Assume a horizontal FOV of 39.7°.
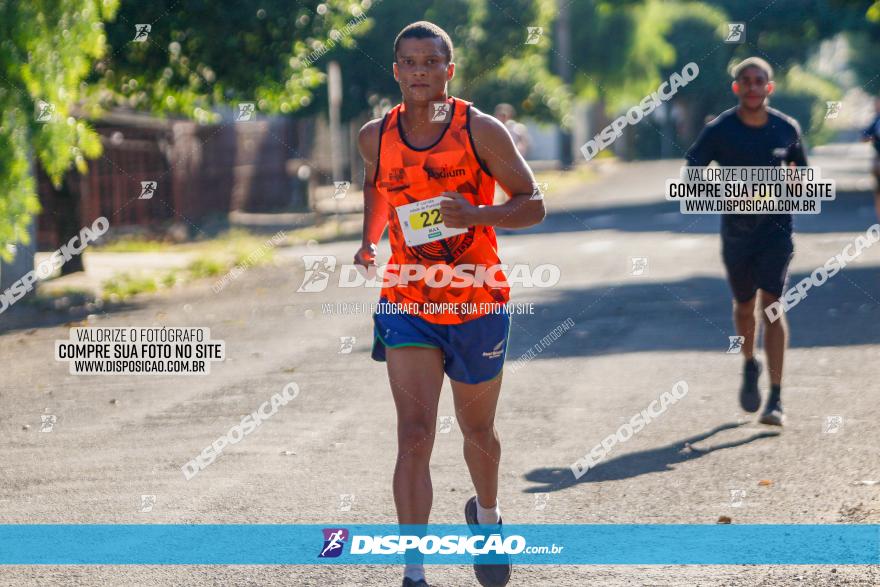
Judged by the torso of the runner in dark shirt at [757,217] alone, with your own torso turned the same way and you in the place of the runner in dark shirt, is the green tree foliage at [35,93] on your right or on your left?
on your right

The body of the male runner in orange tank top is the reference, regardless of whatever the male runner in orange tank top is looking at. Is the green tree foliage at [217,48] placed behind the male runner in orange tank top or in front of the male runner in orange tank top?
behind

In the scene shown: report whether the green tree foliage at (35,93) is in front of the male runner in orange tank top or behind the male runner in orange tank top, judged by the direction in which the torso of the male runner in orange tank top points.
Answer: behind

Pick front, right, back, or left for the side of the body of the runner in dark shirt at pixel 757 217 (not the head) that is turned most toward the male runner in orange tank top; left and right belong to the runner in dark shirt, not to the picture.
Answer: front

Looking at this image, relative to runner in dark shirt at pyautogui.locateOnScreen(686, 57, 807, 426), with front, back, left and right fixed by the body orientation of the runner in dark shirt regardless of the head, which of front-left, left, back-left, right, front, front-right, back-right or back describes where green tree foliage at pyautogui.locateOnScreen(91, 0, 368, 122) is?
back-right

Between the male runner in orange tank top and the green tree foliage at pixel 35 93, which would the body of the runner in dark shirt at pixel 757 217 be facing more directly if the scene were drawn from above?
the male runner in orange tank top

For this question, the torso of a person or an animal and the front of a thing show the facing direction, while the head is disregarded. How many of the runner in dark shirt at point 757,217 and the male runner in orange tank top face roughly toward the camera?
2

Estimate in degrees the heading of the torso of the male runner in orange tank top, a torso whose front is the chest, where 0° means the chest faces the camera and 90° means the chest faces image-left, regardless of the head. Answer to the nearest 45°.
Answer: approximately 0°

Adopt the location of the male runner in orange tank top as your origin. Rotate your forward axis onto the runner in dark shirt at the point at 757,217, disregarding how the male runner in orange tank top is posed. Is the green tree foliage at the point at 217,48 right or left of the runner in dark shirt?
left

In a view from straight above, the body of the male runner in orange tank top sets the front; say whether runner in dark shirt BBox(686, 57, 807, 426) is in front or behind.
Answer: behind
